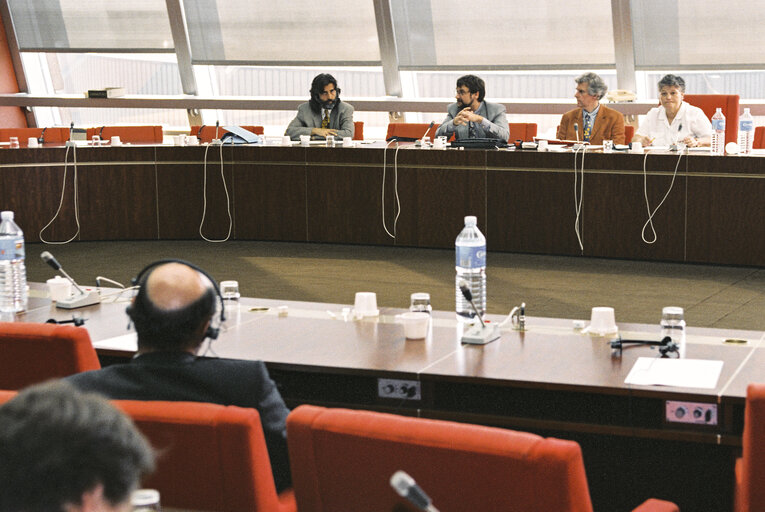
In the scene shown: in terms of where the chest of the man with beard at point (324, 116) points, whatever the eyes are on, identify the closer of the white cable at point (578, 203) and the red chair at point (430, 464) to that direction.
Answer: the red chair

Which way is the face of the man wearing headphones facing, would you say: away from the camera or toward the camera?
away from the camera

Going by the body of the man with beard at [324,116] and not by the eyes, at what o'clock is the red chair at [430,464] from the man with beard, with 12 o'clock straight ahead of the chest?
The red chair is roughly at 12 o'clock from the man with beard.

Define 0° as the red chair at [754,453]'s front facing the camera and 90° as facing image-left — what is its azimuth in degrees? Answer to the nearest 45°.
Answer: approximately 180°

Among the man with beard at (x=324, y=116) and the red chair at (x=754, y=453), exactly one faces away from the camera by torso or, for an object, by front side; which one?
the red chair

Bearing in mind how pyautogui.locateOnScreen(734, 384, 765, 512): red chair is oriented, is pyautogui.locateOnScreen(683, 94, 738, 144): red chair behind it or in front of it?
in front

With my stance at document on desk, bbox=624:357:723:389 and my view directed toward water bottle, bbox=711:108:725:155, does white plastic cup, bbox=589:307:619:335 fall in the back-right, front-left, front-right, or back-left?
front-left

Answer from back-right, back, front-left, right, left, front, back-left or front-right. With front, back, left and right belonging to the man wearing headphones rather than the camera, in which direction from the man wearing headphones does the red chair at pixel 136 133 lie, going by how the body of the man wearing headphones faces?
front

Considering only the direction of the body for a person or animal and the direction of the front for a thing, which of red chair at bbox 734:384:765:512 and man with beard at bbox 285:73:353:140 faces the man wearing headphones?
the man with beard

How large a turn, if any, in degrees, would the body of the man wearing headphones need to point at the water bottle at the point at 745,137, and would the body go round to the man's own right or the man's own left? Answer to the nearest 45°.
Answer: approximately 45° to the man's own right

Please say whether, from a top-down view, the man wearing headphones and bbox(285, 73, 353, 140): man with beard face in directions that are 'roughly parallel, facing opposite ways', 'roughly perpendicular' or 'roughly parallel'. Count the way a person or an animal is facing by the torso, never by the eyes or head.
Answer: roughly parallel, facing opposite ways

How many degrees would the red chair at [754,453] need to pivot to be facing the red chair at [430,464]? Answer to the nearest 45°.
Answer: approximately 135° to its left

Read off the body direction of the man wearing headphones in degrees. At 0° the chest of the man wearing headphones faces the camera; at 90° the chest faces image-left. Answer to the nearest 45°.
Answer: approximately 180°

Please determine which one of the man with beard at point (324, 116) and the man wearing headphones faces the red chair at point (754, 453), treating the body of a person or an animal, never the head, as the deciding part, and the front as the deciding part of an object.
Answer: the man with beard

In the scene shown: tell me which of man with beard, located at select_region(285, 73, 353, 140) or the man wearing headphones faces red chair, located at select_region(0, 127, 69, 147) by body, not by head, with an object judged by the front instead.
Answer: the man wearing headphones

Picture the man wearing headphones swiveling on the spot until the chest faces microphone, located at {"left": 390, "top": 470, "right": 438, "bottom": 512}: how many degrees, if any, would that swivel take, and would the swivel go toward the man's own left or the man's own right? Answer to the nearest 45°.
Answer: approximately 180°

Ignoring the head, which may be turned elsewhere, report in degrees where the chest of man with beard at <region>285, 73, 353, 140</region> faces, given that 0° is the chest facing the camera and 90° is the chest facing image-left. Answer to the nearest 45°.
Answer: approximately 0°

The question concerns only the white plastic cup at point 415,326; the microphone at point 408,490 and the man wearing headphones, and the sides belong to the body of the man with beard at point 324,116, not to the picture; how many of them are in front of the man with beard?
3
